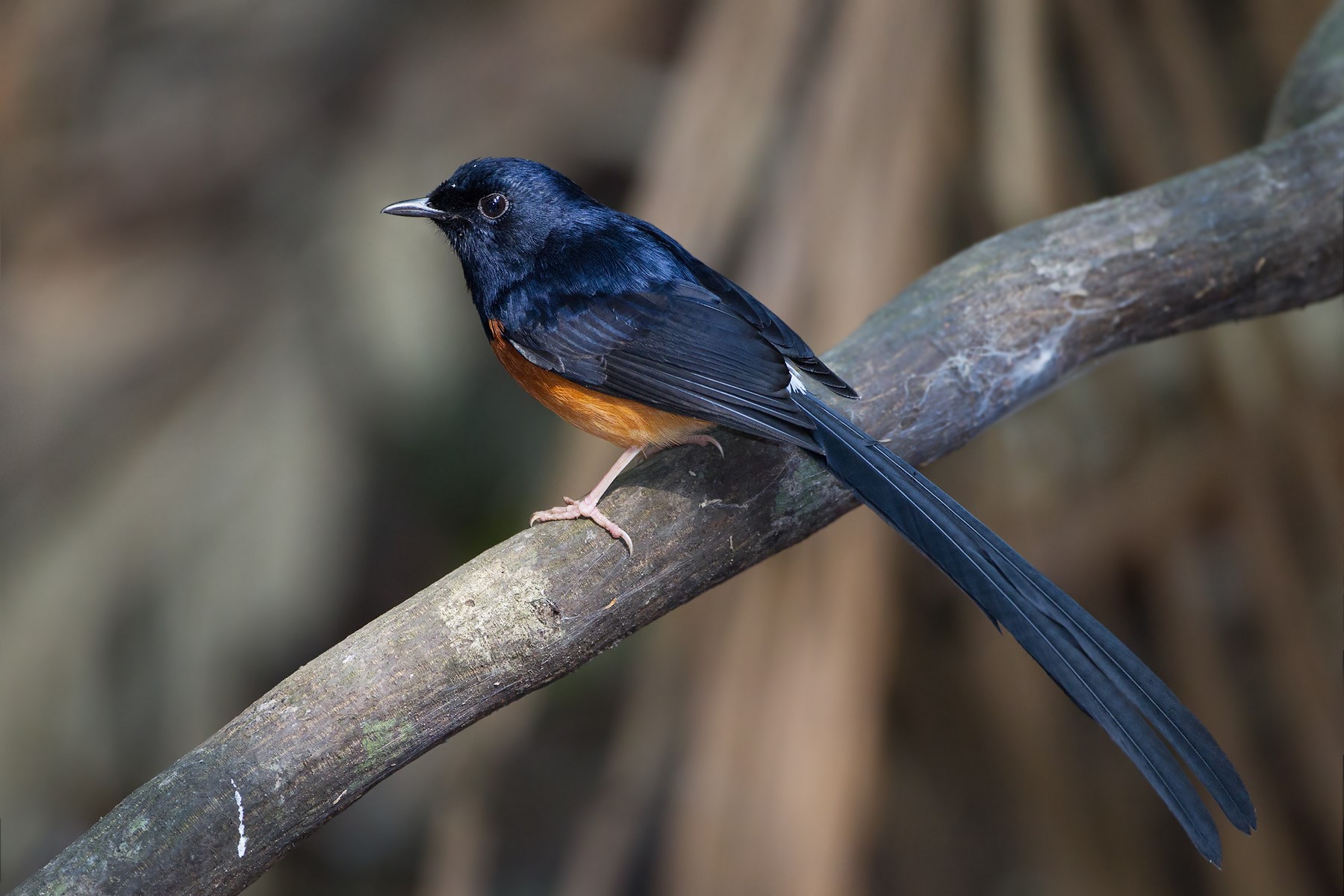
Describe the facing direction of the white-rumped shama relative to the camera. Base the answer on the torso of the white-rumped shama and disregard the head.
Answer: to the viewer's left
